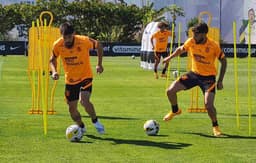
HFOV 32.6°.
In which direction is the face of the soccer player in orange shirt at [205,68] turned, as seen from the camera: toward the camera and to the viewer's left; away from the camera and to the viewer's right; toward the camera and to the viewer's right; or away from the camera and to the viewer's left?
toward the camera and to the viewer's left

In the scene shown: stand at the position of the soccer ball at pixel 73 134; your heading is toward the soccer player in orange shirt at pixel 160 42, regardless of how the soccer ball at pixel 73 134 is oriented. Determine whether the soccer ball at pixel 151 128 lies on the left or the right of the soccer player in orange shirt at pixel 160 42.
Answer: right

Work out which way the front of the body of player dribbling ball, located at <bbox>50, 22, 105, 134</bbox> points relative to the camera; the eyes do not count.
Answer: toward the camera

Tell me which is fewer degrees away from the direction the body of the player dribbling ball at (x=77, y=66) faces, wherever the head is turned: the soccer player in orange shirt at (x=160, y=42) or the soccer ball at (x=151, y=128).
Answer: the soccer ball

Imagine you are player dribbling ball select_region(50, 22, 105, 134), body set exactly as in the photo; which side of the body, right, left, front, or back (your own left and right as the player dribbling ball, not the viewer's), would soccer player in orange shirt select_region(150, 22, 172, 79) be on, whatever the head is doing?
back

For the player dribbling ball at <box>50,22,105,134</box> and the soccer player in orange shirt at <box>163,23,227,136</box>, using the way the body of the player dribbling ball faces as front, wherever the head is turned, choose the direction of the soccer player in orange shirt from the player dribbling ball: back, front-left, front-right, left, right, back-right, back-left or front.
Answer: left

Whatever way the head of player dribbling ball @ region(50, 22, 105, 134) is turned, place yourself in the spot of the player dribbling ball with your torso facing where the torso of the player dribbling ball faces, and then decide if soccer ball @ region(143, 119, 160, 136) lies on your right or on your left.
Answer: on your left

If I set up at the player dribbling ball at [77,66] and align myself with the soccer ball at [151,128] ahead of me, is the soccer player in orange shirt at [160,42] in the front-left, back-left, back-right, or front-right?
front-left
